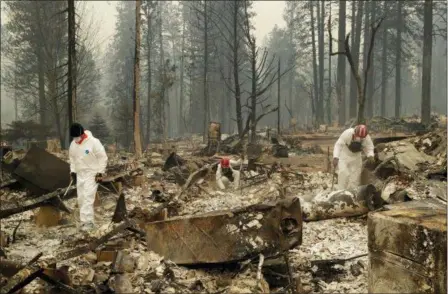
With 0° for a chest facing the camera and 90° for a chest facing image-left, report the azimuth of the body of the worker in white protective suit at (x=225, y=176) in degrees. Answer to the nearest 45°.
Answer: approximately 0°

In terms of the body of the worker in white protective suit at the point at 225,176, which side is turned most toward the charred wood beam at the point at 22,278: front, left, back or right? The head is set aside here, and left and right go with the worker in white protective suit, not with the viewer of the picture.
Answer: front

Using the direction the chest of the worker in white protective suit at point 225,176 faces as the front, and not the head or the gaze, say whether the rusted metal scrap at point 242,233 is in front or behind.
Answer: in front

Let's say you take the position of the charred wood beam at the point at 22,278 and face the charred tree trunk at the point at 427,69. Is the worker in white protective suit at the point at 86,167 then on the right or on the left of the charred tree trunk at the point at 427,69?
left

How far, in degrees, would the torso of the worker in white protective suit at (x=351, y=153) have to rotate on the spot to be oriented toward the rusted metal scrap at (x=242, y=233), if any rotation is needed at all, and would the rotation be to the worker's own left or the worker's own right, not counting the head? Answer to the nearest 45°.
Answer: approximately 45° to the worker's own right

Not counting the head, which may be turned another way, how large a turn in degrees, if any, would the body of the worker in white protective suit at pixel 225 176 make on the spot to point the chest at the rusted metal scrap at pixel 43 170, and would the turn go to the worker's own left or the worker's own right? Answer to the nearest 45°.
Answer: approximately 45° to the worker's own right

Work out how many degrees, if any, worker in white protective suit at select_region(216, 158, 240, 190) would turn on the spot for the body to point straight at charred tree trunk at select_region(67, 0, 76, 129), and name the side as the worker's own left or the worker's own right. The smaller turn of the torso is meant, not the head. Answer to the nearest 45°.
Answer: approximately 135° to the worker's own right

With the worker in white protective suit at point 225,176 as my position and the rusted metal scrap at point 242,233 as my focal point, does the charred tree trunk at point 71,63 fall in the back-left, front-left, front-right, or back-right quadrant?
back-right

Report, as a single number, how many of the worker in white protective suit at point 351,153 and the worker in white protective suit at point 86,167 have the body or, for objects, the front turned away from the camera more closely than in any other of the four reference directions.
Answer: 0
